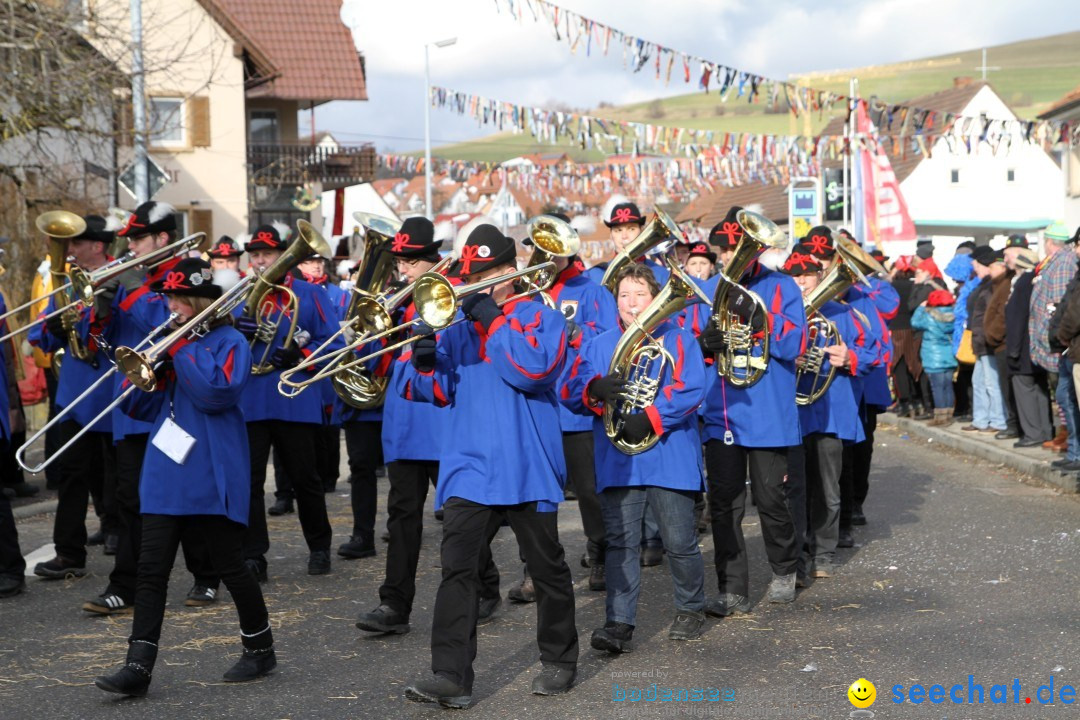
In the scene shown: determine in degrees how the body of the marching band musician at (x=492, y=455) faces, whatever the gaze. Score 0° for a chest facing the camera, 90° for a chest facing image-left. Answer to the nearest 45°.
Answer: approximately 45°

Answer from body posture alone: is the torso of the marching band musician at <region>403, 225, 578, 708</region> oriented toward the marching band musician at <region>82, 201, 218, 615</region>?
no

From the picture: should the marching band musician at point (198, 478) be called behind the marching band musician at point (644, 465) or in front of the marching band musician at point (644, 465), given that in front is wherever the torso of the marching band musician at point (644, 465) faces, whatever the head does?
in front

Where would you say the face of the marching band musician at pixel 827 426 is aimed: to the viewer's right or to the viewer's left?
to the viewer's left

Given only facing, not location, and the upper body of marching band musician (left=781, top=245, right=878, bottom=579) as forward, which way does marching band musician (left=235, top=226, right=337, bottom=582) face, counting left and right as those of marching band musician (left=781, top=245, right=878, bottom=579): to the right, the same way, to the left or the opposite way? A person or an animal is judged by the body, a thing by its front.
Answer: the same way

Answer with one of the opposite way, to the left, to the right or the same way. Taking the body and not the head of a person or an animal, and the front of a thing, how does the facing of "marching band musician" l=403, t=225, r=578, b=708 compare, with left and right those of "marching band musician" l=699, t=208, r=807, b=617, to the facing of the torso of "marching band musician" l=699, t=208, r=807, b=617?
the same way

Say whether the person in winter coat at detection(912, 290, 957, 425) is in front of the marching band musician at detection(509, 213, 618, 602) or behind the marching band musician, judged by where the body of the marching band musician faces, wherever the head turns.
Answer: behind

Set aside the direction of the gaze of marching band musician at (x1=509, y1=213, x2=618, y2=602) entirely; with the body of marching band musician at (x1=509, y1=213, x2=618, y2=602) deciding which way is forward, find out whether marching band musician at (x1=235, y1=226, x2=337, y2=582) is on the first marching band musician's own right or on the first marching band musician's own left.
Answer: on the first marching band musician's own right

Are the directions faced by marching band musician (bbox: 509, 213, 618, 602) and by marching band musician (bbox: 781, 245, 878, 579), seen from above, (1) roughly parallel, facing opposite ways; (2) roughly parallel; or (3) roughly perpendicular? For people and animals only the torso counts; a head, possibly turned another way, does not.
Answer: roughly parallel

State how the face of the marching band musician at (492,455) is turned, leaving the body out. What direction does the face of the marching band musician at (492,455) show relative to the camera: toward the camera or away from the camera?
toward the camera

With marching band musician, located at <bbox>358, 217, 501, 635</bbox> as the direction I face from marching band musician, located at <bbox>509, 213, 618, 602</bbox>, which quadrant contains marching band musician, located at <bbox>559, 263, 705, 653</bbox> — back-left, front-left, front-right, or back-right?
front-left

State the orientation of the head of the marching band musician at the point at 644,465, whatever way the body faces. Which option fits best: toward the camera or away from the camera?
toward the camera

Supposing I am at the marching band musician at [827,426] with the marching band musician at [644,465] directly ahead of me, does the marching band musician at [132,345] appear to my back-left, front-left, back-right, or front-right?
front-right

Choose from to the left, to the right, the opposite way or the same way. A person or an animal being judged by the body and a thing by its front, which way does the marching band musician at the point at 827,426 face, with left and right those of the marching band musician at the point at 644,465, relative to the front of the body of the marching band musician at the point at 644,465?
the same way

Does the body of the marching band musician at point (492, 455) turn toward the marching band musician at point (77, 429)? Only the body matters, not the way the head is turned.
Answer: no

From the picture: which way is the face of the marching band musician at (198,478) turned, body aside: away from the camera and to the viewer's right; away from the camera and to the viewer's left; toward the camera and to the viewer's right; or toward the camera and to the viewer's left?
toward the camera and to the viewer's left

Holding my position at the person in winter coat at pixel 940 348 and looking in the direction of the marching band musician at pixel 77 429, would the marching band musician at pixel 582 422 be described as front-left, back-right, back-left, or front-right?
front-left

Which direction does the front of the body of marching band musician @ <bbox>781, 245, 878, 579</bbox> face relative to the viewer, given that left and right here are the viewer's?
facing the viewer and to the left of the viewer

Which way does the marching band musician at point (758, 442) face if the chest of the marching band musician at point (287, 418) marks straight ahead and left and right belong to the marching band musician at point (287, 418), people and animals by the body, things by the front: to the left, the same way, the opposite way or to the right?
the same way

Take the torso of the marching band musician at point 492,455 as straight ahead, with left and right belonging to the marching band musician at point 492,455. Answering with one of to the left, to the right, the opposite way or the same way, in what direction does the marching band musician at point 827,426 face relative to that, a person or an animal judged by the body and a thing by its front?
the same way

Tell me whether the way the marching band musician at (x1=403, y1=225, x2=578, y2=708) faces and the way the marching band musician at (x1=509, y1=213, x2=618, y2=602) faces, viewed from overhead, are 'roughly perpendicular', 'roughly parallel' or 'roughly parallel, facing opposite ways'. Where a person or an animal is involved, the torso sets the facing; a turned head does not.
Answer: roughly parallel

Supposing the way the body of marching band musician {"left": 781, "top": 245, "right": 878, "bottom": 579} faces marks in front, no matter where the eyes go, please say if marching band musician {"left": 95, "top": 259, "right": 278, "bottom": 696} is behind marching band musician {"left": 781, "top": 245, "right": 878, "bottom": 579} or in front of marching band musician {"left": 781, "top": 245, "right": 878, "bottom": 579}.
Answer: in front
